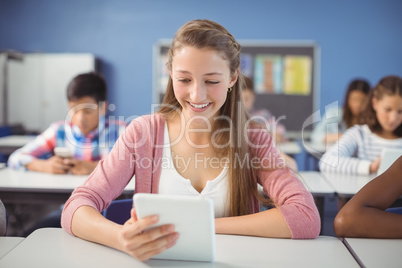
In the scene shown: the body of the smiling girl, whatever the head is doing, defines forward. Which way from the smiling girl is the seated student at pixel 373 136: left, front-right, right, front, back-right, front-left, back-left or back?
back-left

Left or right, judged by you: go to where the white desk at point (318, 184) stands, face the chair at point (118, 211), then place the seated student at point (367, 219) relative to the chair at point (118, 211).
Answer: left

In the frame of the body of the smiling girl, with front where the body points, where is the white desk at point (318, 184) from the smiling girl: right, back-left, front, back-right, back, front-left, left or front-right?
back-left

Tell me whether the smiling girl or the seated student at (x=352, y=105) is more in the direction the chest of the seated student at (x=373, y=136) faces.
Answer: the smiling girl

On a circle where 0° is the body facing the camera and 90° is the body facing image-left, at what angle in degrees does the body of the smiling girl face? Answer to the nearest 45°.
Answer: approximately 0°

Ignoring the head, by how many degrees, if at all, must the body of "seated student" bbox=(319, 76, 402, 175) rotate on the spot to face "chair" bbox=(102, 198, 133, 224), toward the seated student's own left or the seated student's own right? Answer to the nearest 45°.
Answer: approximately 45° to the seated student's own right

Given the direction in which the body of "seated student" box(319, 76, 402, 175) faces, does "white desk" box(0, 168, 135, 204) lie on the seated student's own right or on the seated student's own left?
on the seated student's own right

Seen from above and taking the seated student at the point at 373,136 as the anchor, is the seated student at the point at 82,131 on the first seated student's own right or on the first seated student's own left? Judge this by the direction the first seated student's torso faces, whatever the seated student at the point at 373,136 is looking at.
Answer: on the first seated student's own right

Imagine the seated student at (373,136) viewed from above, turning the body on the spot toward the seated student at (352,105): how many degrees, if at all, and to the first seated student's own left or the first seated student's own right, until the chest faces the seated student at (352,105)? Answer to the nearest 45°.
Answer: approximately 180°

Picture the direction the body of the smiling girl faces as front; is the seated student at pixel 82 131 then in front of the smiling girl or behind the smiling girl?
behind
